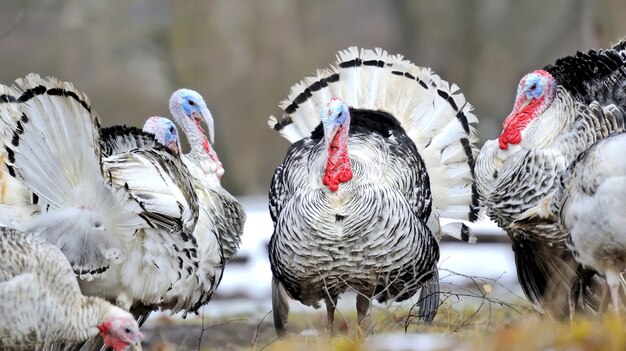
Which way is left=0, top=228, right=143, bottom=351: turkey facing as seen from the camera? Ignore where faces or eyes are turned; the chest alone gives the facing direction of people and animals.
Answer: to the viewer's right

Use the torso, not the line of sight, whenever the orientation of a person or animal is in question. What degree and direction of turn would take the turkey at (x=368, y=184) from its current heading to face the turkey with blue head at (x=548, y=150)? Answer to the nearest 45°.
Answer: approximately 90° to its left

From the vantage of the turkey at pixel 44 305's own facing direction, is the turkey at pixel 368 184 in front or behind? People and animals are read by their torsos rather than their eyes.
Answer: in front

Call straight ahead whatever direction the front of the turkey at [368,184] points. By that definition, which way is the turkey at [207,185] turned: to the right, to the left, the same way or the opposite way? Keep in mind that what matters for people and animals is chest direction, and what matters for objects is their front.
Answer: to the left

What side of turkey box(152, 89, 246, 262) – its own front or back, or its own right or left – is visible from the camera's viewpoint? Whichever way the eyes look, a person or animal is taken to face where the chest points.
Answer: right

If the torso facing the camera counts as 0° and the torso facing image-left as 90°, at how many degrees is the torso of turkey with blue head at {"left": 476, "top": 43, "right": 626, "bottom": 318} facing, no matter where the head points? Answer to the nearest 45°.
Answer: approximately 45°

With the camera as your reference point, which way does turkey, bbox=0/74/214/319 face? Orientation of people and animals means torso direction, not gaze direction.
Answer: facing away from the viewer and to the right of the viewer

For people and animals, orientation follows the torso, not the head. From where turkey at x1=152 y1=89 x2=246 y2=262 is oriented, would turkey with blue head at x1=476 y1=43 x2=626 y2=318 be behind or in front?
in front

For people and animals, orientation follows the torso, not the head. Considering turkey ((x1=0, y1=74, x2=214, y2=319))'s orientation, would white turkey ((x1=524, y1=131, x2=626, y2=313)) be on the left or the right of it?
on its right

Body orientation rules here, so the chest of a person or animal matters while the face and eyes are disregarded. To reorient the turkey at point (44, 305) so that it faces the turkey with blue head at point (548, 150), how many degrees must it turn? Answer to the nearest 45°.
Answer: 0° — it already faces it

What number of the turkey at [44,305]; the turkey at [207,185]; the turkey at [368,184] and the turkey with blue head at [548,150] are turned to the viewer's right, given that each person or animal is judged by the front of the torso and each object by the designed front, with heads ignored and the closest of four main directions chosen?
2
